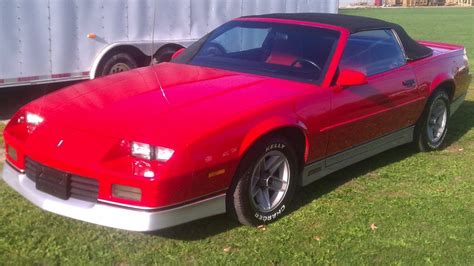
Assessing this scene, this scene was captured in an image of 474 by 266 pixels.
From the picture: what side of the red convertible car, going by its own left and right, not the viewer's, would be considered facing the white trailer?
right

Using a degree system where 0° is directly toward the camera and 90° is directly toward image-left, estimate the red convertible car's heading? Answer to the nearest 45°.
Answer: approximately 45°
